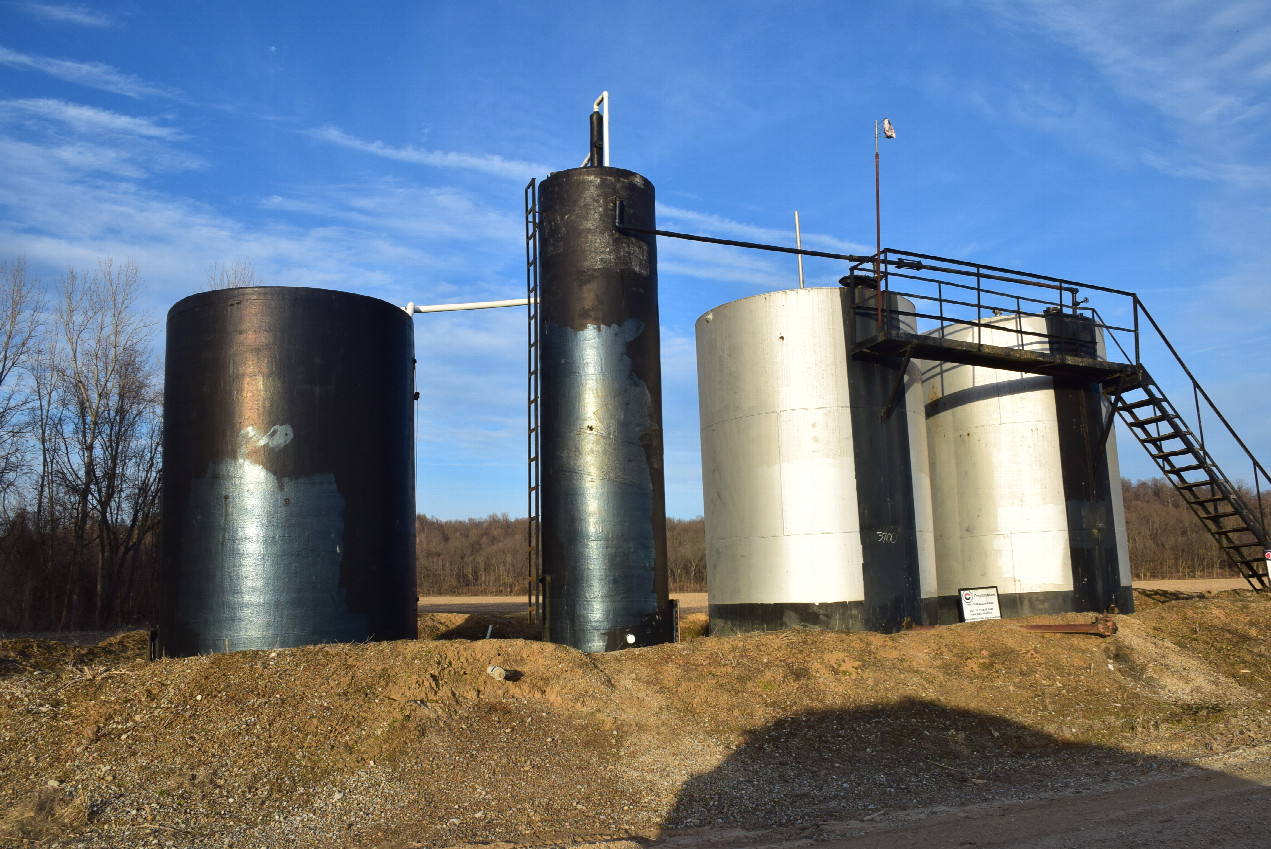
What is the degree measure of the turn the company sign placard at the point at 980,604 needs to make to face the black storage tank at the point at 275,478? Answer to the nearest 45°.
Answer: approximately 45° to its right

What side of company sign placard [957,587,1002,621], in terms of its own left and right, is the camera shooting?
front

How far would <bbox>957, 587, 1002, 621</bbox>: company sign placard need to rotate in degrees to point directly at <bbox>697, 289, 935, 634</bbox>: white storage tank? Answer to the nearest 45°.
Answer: approximately 45° to its right
